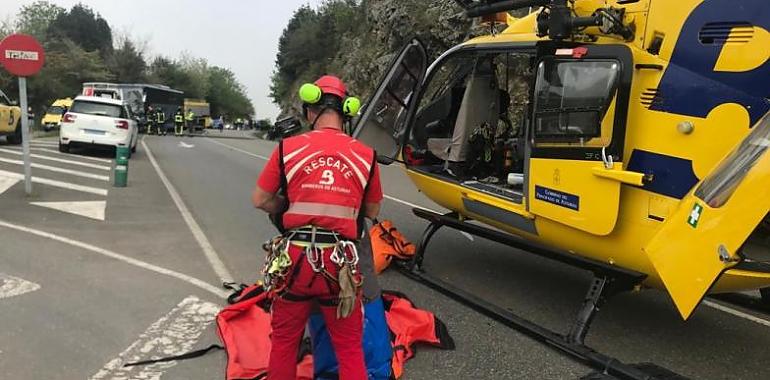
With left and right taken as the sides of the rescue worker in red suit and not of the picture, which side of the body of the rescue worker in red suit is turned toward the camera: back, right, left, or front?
back

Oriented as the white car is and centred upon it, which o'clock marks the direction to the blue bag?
The blue bag is roughly at 6 o'clock from the white car.

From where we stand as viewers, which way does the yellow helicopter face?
facing away from the viewer and to the left of the viewer

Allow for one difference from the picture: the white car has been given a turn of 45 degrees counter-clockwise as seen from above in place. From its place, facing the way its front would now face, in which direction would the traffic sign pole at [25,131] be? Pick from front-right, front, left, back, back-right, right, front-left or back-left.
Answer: back-left

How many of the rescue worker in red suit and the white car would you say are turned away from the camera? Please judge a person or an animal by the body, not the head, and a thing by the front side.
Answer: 2

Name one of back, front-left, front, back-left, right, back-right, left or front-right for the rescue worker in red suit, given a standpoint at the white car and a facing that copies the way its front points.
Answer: back

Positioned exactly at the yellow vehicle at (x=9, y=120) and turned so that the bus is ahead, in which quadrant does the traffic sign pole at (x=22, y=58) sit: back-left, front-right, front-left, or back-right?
back-right

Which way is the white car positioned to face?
away from the camera

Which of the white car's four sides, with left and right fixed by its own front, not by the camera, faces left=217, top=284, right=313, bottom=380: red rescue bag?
back
